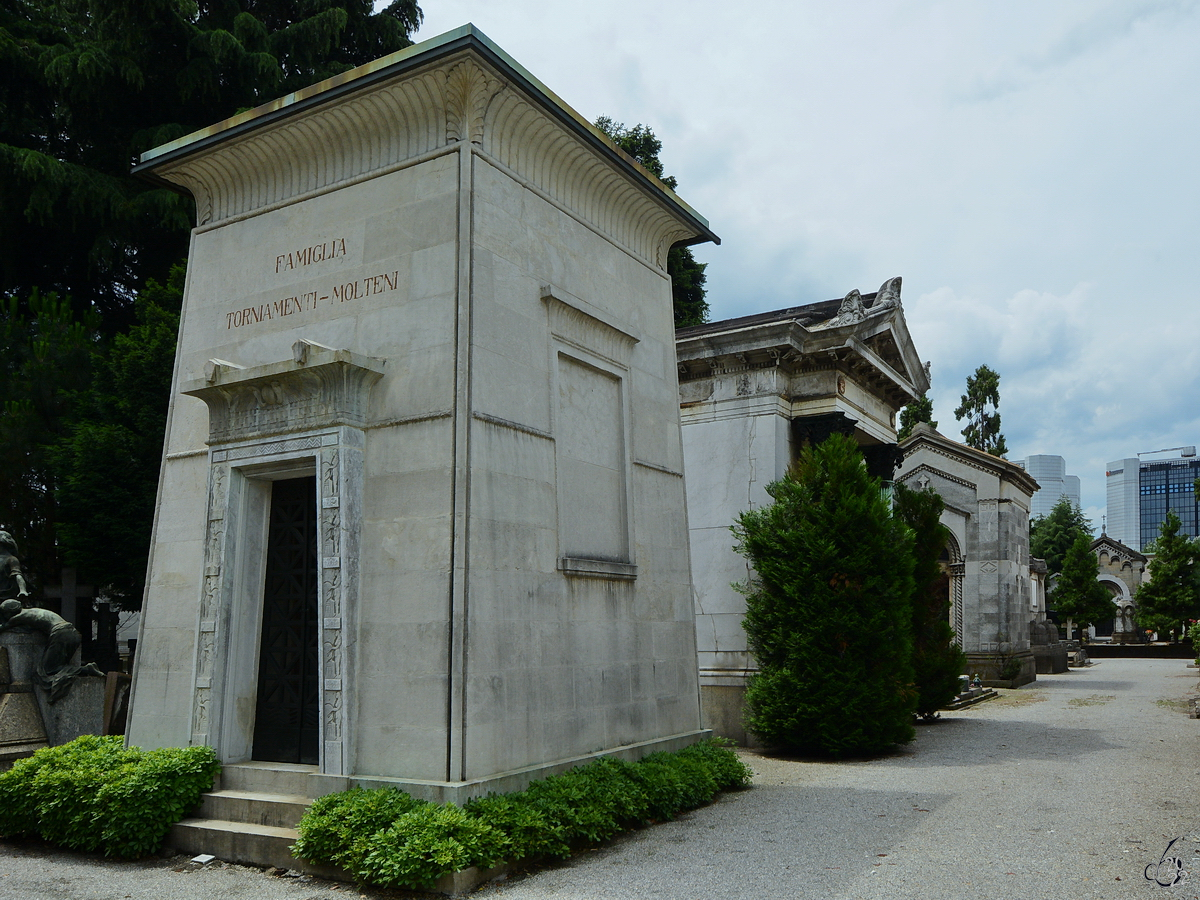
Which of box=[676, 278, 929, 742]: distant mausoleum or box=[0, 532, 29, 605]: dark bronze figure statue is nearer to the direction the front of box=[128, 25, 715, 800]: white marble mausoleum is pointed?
the dark bronze figure statue

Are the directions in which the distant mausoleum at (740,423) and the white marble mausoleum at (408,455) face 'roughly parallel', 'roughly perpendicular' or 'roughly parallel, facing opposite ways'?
roughly perpendicular

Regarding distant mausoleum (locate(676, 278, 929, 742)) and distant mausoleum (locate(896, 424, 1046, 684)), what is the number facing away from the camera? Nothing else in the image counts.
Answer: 0

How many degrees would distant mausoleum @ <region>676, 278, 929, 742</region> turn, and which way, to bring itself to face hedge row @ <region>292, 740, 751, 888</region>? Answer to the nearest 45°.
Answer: approximately 45° to its right

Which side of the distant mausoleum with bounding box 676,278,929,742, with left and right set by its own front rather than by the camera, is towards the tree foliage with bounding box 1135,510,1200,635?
left

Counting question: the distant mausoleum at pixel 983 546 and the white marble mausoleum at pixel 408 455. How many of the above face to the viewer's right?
0

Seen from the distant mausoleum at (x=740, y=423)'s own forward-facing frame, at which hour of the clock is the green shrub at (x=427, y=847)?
The green shrub is roughly at 2 o'clock from the distant mausoleum.

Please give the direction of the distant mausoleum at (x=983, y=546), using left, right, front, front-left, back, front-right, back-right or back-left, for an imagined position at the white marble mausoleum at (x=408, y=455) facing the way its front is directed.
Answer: back

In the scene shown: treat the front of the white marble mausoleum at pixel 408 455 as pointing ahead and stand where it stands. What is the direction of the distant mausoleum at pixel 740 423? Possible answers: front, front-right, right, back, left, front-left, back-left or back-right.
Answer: back

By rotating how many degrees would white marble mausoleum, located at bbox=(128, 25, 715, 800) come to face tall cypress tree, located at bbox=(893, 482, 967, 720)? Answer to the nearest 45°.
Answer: approximately 180°

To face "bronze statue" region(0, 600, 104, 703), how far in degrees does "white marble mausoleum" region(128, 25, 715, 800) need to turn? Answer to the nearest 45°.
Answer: approximately 90° to its right
